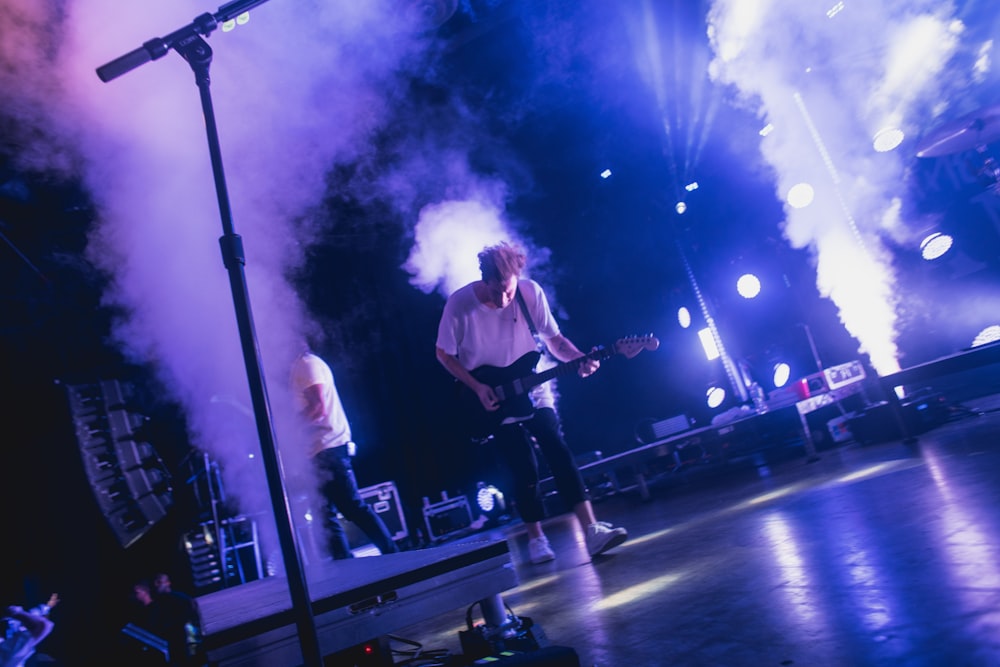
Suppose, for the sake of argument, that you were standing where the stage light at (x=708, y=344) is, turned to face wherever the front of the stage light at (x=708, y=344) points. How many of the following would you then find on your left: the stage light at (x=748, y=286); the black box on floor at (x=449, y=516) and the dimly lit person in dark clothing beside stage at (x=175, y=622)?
1

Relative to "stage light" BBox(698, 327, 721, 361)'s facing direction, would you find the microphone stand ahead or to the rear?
ahead

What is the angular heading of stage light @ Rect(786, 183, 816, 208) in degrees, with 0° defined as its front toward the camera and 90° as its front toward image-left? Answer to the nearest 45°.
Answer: approximately 0°

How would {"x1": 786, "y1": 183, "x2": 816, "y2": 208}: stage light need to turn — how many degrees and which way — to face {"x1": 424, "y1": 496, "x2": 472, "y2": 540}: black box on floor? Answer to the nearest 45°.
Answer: approximately 90° to its right

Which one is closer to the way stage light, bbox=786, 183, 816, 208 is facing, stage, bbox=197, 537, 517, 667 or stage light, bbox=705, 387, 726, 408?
the stage

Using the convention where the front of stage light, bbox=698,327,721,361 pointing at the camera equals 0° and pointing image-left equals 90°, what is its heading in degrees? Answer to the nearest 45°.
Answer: approximately 0°

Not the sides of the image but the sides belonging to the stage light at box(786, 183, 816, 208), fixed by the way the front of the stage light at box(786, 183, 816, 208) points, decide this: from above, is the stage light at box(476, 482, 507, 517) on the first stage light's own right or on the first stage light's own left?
on the first stage light's own right

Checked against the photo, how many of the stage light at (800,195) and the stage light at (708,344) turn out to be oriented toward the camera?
2
